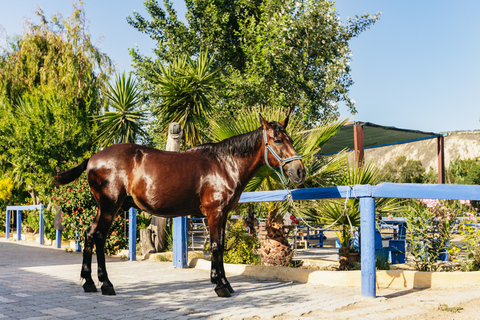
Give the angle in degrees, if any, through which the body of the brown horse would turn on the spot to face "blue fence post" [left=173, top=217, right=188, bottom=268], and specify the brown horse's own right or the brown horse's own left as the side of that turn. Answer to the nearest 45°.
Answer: approximately 90° to the brown horse's own left

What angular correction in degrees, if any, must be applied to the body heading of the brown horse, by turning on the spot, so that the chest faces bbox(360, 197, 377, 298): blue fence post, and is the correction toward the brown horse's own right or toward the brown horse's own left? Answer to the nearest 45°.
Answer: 0° — it already faces it

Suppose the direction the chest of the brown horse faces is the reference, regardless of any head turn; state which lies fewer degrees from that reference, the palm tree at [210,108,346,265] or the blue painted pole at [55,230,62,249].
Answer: the palm tree

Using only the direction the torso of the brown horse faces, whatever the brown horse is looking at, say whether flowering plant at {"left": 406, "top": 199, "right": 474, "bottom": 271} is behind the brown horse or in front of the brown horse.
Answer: in front

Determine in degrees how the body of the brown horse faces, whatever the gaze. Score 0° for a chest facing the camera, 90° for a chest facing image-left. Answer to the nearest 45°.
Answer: approximately 270°
